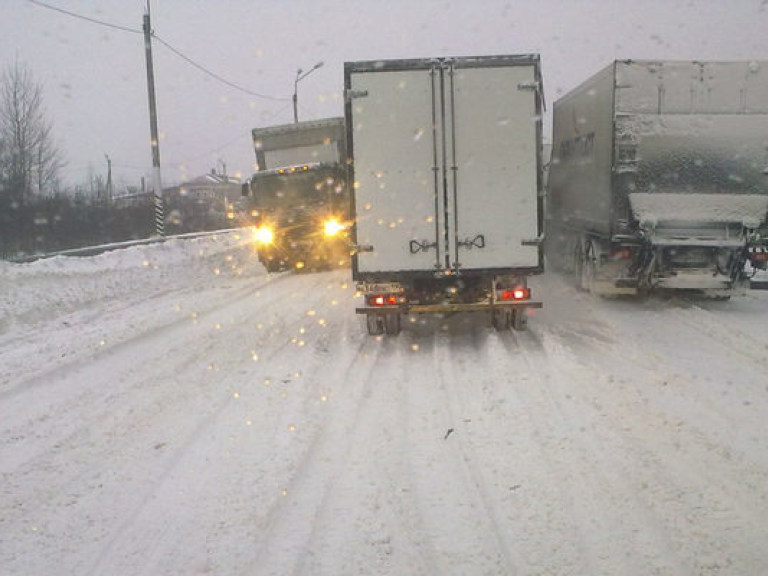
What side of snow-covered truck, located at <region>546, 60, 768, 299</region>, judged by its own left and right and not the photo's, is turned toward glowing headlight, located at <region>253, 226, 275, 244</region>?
left

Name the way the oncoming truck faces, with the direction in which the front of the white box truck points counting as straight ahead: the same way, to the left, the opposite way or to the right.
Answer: the opposite way

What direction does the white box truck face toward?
away from the camera

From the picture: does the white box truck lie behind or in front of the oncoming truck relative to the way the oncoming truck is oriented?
in front

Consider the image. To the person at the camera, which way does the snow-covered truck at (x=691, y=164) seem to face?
facing away from the viewer

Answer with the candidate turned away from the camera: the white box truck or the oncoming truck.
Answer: the white box truck

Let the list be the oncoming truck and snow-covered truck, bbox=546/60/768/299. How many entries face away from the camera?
1

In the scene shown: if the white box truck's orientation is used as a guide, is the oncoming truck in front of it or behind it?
in front

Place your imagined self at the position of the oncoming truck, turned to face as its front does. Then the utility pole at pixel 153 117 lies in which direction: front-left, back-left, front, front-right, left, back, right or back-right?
back-right

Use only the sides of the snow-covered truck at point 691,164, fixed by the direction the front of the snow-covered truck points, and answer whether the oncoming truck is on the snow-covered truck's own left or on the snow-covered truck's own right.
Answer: on the snow-covered truck's own left

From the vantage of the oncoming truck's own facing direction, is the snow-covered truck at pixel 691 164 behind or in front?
in front
